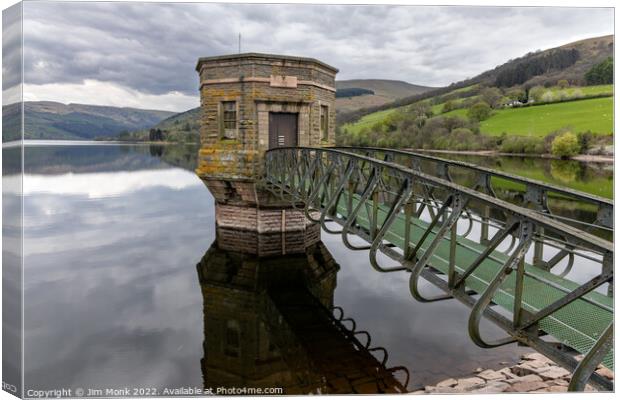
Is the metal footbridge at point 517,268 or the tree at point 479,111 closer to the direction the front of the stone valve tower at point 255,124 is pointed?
the metal footbridge

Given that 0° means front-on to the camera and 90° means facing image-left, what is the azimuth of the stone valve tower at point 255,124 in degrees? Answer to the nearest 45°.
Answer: approximately 0°

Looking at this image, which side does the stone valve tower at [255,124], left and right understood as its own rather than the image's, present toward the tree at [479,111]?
left
